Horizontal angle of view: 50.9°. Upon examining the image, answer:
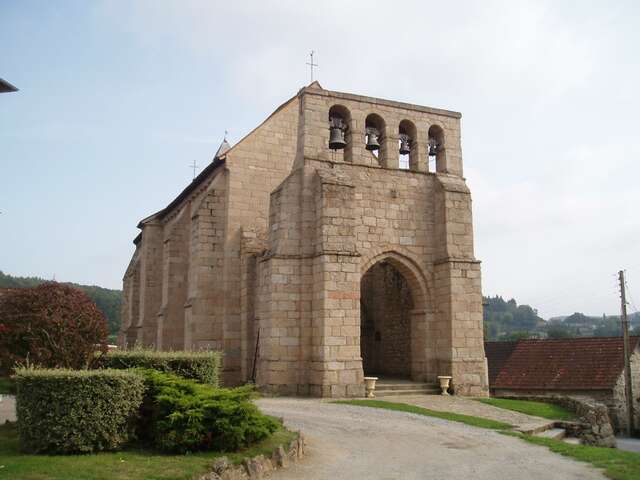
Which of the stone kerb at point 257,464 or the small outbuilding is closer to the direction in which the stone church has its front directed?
the stone kerb

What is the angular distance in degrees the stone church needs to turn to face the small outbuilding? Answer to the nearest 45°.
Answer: approximately 90° to its left

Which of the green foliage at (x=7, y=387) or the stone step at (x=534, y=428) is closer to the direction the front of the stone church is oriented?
the stone step

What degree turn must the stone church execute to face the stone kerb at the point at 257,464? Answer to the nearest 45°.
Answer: approximately 45° to its right

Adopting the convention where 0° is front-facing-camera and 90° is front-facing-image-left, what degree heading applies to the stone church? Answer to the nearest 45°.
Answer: approximately 315°

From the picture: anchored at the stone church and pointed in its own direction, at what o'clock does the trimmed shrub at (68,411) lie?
The trimmed shrub is roughly at 2 o'clock from the stone church.

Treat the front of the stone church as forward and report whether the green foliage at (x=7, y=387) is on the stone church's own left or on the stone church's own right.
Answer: on the stone church's own right
